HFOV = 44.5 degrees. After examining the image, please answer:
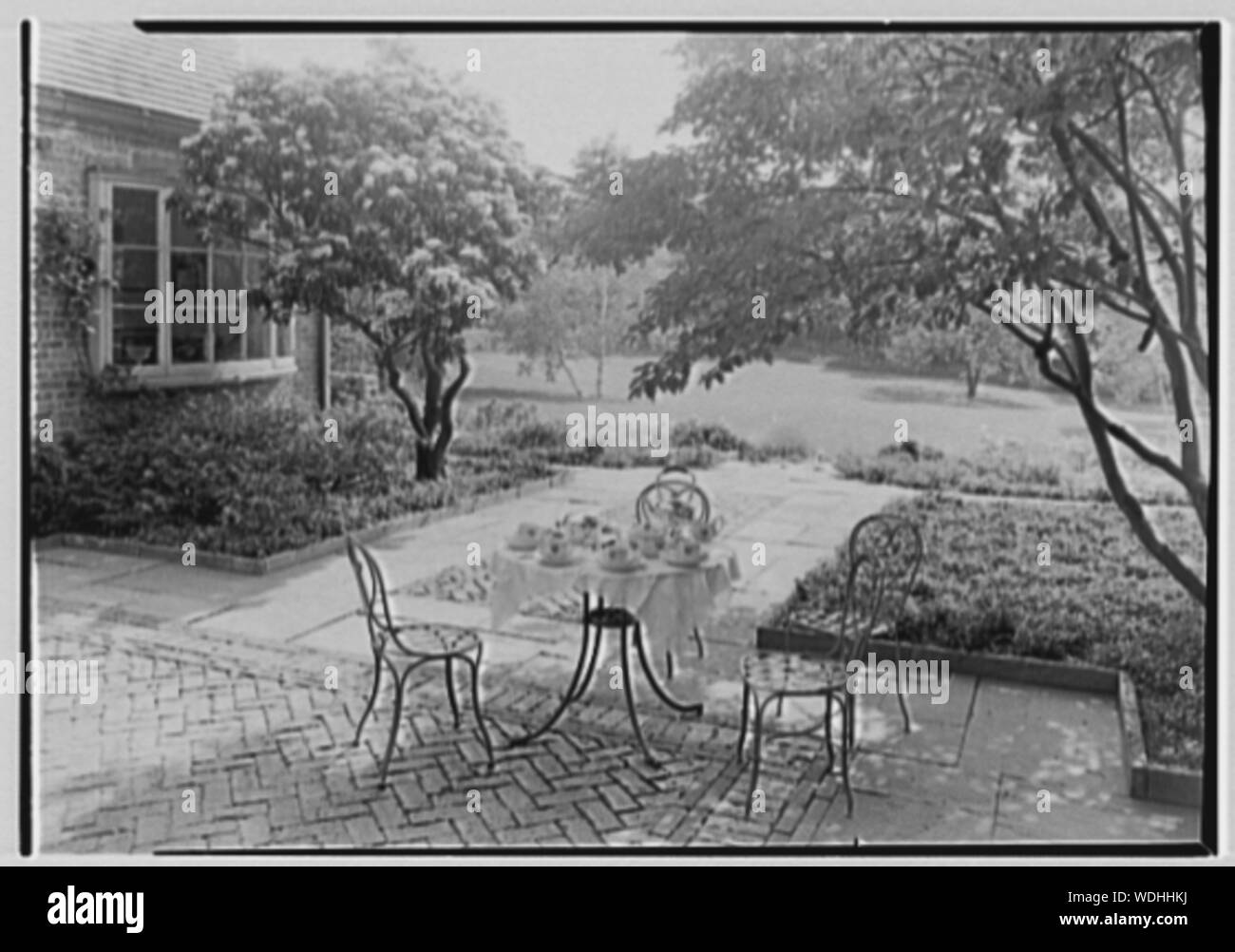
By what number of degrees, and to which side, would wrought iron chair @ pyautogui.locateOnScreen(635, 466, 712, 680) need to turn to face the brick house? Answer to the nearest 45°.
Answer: approximately 135° to its right

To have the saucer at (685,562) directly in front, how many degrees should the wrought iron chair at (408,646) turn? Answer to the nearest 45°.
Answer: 0° — it already faces it

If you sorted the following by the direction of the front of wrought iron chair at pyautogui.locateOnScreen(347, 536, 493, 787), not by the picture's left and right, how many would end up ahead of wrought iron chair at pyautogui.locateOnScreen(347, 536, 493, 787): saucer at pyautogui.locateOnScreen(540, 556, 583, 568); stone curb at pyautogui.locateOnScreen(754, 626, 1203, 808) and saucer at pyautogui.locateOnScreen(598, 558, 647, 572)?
3

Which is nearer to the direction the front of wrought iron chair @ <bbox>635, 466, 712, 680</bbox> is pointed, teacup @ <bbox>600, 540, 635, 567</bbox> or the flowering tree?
the teacup

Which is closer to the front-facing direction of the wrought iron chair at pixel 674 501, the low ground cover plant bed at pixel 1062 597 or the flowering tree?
the low ground cover plant bed

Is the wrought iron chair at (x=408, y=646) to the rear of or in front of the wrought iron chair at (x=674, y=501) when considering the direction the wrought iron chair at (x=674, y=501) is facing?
in front

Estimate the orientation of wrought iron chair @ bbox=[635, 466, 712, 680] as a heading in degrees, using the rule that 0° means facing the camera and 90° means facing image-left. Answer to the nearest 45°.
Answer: approximately 0°

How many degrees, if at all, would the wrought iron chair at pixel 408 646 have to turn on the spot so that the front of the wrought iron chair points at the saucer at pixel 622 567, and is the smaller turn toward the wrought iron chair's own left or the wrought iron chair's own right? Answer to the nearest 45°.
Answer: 0° — it already faces it

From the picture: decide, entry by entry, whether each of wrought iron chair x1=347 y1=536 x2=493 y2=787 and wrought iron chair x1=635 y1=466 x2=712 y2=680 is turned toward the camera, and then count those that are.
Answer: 1

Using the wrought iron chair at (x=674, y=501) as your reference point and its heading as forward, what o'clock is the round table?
The round table is roughly at 12 o'clock from the wrought iron chair.

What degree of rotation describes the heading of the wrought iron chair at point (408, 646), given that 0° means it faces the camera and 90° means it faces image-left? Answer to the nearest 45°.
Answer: approximately 270°

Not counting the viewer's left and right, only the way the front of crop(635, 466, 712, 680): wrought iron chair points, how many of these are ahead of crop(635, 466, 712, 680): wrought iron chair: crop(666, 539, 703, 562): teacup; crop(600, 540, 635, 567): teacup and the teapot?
3

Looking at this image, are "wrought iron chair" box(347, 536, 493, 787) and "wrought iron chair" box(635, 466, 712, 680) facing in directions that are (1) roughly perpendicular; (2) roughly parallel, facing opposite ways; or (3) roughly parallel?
roughly perpendicular
